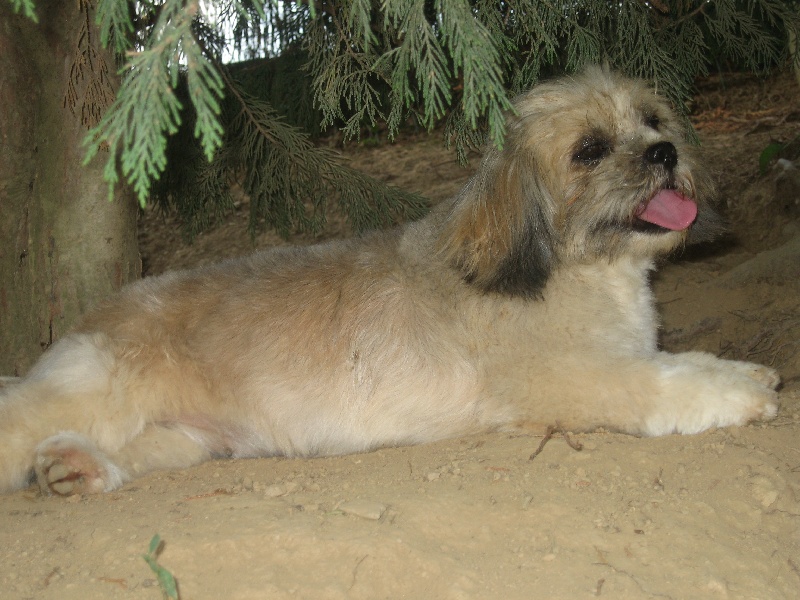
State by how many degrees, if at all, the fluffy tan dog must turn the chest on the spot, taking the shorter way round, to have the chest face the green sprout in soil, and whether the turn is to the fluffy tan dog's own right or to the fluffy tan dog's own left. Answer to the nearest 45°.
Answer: approximately 135° to the fluffy tan dog's own right

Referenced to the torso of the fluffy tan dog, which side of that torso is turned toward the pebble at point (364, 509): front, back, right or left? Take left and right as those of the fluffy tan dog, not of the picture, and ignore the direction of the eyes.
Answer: right

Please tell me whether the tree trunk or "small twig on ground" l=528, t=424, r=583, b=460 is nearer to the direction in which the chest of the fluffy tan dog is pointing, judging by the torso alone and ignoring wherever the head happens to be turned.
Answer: the small twig on ground

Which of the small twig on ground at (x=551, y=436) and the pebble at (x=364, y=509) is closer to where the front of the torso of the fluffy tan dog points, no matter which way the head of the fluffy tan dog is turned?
the small twig on ground

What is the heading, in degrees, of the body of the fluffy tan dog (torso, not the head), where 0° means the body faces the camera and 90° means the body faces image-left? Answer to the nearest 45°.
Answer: approximately 270°

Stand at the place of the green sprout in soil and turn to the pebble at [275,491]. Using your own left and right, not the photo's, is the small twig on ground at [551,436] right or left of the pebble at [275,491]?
right

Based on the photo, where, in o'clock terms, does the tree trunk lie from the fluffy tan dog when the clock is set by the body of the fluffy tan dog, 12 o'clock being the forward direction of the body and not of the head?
The tree trunk is roughly at 7 o'clock from the fluffy tan dog.

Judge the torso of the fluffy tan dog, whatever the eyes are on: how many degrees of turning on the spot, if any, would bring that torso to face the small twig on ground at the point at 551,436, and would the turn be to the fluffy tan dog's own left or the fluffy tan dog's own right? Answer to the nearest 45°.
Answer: approximately 45° to the fluffy tan dog's own right
